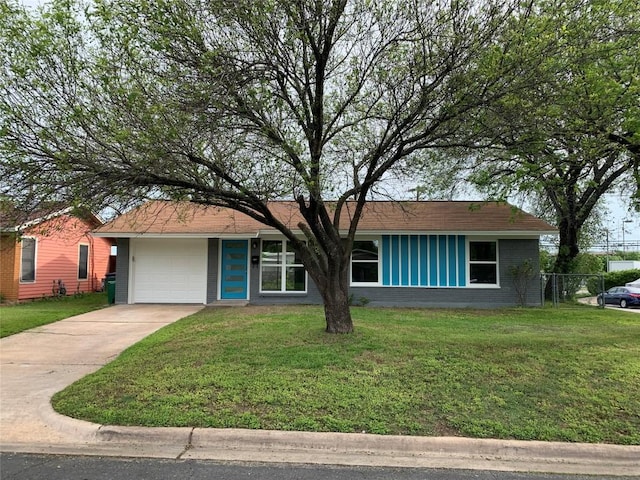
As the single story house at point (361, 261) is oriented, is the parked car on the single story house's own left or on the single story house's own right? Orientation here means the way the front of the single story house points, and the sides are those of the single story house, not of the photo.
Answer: on the single story house's own left

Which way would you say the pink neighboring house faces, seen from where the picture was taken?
facing the viewer and to the left of the viewer

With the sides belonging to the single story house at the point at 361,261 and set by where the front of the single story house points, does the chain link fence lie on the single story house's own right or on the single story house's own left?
on the single story house's own left

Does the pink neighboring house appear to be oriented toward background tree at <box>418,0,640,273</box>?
no

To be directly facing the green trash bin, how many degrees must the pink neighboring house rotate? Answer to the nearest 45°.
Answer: approximately 90° to its left

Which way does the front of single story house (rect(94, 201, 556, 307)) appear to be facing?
toward the camera

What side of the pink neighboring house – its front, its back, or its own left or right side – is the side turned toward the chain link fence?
left

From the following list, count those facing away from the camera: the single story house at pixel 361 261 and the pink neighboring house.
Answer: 0

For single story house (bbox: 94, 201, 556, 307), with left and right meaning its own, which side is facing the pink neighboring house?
right

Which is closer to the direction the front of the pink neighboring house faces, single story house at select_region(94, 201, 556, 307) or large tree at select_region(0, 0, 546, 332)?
the large tree

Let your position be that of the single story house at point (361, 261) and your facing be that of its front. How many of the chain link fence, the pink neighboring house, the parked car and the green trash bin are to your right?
2

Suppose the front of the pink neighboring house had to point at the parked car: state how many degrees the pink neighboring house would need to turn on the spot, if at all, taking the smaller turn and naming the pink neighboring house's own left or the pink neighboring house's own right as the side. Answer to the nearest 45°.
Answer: approximately 135° to the pink neighboring house's own left

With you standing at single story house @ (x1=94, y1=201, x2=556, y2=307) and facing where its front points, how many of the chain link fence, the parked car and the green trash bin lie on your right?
1

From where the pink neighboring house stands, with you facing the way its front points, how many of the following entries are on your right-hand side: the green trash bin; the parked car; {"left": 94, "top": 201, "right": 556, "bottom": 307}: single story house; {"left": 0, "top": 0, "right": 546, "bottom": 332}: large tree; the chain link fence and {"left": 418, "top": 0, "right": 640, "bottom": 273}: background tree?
0

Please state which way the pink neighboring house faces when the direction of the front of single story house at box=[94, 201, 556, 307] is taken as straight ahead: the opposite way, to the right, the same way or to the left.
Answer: the same way

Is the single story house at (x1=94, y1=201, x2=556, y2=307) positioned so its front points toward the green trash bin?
no
